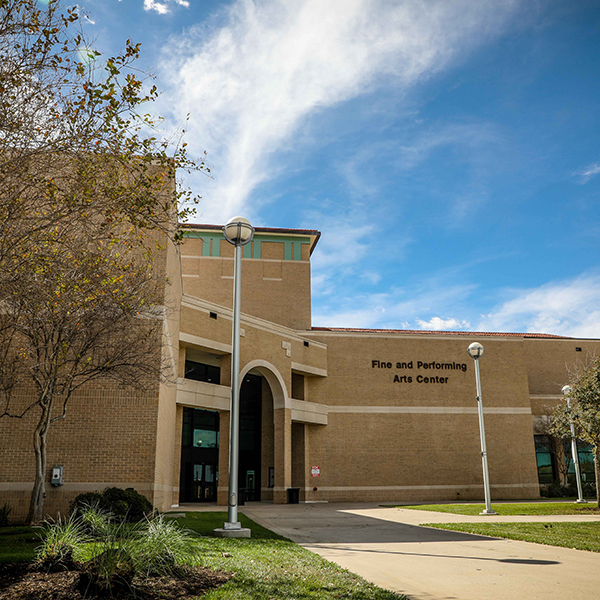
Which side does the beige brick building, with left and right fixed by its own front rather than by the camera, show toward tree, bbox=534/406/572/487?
left

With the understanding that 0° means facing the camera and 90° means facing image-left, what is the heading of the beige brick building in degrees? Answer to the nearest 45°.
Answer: approximately 0°

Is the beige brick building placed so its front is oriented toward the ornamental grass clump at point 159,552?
yes

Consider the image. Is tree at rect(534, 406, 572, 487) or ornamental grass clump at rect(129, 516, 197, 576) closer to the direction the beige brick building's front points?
the ornamental grass clump

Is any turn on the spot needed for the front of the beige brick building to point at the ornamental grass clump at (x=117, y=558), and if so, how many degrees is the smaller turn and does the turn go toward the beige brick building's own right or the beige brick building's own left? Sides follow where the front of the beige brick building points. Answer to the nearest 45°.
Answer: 0° — it already faces it

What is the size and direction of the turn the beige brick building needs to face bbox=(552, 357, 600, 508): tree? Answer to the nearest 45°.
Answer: approximately 45° to its left

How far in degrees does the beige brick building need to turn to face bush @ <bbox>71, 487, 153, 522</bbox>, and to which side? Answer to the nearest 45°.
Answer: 0° — it already faces it
